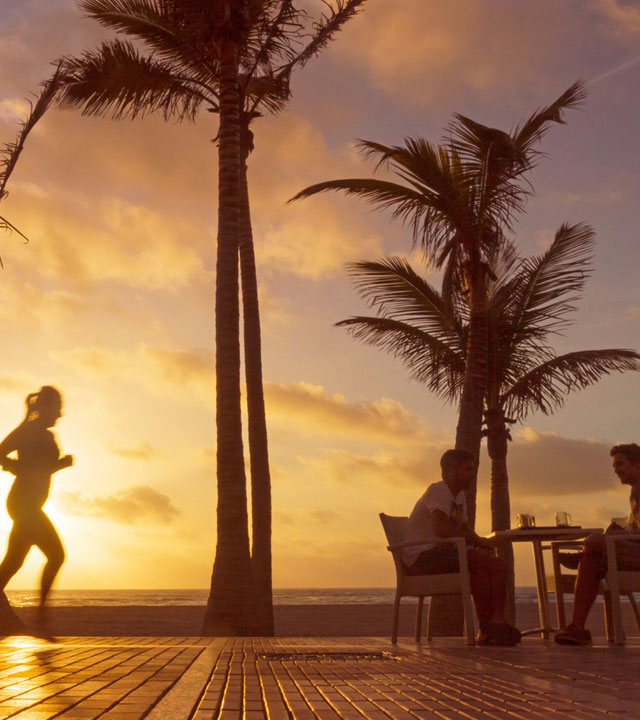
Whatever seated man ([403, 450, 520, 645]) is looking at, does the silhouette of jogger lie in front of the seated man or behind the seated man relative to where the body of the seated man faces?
behind

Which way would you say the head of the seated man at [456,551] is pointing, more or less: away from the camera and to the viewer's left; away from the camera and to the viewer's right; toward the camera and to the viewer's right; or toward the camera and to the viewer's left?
toward the camera and to the viewer's right

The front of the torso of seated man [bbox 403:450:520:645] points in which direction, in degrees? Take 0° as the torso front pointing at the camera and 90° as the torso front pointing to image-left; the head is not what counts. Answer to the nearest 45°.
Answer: approximately 270°

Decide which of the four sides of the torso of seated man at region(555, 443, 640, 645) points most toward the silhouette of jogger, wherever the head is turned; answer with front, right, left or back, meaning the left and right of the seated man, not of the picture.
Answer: front

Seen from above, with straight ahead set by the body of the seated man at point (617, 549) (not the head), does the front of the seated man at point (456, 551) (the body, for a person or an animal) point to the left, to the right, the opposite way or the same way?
the opposite way

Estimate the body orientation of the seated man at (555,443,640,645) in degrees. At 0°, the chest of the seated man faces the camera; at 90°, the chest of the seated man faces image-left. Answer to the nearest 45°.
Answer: approximately 90°

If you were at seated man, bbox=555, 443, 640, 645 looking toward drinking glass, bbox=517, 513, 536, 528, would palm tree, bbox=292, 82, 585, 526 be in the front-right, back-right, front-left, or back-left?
front-right

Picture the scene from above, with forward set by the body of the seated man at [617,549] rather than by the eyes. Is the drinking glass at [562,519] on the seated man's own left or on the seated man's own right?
on the seated man's own right
